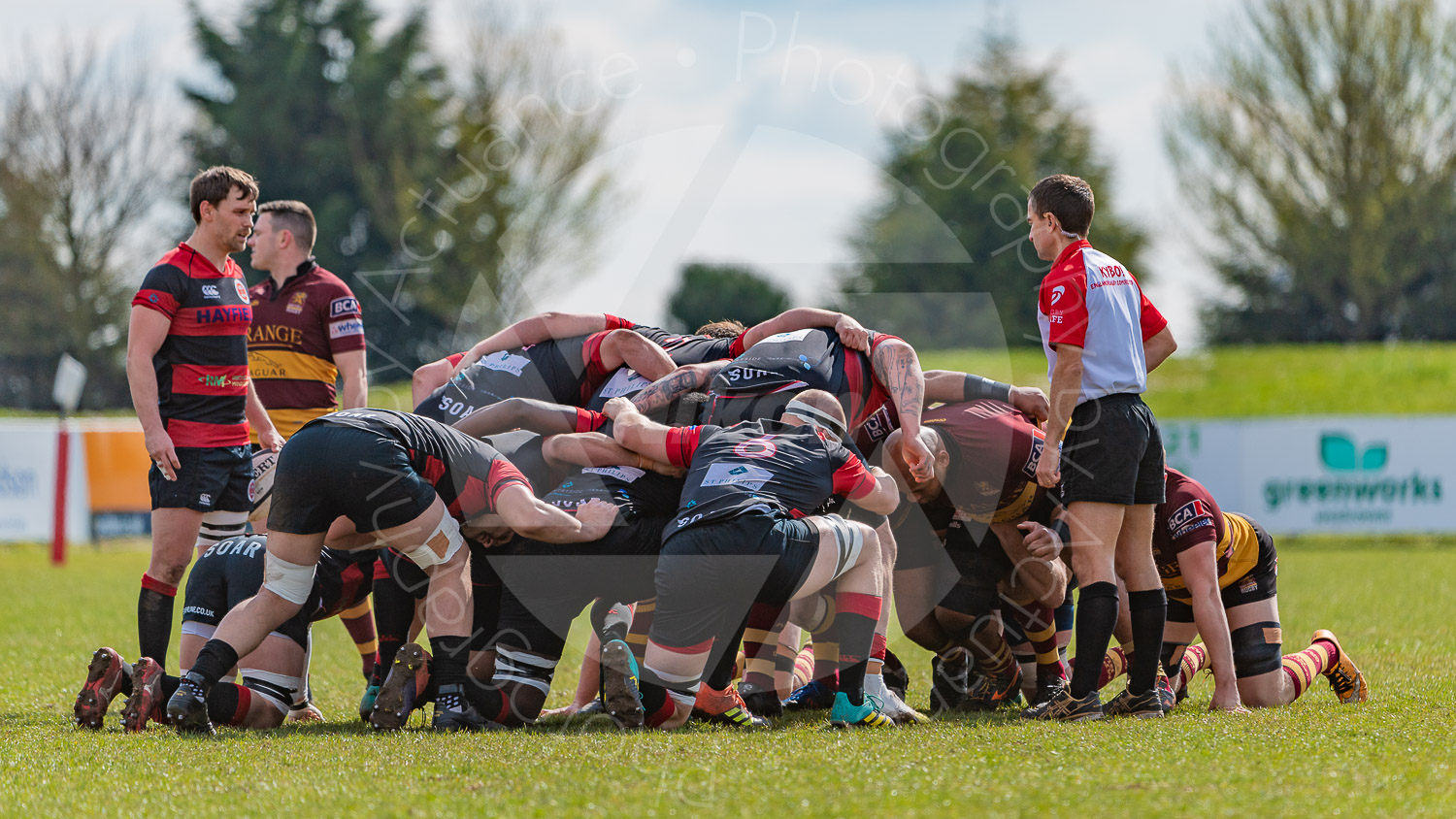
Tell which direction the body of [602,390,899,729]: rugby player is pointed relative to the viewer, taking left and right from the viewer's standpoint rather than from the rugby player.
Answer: facing away from the viewer and to the right of the viewer

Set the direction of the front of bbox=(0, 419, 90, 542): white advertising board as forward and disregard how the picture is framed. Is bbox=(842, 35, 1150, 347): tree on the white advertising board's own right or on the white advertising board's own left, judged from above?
on the white advertising board's own left

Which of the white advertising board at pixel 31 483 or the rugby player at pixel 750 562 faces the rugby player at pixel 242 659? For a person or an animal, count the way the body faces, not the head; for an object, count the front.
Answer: the white advertising board

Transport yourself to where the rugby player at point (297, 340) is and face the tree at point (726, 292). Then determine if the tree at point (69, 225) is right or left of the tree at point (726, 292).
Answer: left

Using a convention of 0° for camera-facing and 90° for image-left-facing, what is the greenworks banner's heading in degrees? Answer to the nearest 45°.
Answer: approximately 0°

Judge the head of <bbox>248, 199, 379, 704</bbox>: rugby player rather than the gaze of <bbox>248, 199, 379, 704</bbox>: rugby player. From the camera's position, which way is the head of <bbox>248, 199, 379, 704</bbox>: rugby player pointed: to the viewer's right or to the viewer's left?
to the viewer's left

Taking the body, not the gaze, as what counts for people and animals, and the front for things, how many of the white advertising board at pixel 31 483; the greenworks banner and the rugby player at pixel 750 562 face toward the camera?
2

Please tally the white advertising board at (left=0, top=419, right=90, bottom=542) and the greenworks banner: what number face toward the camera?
2

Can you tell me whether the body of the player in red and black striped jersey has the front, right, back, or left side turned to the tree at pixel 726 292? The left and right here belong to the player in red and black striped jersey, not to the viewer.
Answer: left

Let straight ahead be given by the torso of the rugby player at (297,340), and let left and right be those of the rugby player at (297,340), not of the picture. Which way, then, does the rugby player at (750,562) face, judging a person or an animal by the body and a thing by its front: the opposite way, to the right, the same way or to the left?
the opposite way

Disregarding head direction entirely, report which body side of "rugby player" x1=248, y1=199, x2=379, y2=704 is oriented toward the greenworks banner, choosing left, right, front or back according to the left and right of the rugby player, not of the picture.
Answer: back

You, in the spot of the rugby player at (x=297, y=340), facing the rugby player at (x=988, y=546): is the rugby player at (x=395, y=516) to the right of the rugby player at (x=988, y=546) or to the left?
right
